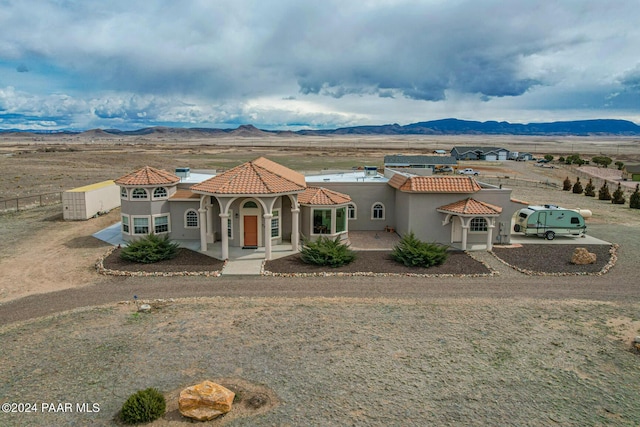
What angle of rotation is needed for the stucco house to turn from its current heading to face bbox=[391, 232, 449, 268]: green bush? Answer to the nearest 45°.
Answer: approximately 45° to its left

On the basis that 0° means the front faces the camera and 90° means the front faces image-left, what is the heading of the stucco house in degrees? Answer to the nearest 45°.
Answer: approximately 0°

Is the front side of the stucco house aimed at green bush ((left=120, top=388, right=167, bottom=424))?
yes

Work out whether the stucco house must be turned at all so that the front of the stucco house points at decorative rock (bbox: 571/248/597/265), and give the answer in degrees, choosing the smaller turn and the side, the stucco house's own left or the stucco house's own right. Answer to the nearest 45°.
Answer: approximately 90° to the stucco house's own left

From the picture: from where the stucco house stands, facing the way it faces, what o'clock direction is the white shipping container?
The white shipping container is roughly at 4 o'clock from the stucco house.
